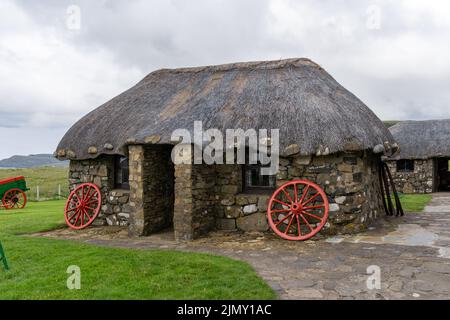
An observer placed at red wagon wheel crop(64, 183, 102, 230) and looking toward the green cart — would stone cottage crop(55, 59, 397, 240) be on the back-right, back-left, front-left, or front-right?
back-right

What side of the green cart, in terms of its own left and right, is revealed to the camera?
left

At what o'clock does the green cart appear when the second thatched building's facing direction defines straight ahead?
The green cart is roughly at 2 o'clock from the second thatched building.

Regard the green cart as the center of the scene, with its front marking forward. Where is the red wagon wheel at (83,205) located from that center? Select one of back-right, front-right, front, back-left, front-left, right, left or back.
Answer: left

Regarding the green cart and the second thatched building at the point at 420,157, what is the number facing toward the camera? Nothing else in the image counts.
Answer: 1

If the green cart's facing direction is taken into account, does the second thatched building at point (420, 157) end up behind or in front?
behind

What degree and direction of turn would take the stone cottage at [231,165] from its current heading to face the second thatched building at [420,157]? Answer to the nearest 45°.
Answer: approximately 180°

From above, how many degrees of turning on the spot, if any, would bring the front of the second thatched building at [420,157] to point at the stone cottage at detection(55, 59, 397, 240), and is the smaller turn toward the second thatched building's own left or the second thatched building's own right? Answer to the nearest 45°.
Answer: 0° — it already faces it

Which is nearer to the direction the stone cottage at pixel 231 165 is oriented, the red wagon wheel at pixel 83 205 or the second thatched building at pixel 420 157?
the red wagon wheel

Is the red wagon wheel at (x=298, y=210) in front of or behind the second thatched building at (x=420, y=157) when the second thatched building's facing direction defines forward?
in front

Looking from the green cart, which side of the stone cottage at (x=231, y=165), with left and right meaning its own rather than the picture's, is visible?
right
